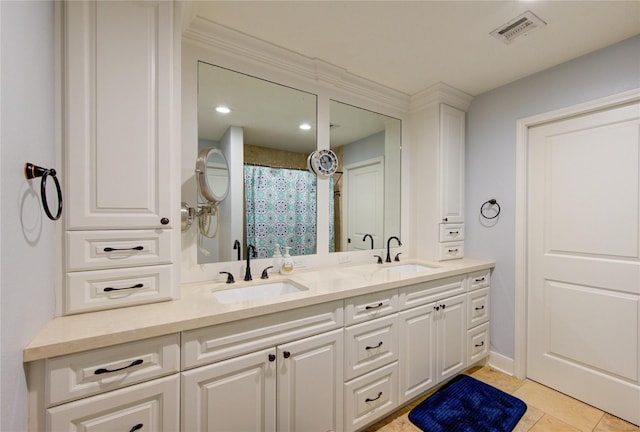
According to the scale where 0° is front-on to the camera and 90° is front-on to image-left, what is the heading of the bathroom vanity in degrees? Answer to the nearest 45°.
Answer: approximately 315°

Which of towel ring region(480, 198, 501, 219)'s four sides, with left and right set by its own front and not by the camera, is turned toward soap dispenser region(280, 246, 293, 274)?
front

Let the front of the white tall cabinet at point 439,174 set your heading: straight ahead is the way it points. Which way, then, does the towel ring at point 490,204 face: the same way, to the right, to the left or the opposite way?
to the right

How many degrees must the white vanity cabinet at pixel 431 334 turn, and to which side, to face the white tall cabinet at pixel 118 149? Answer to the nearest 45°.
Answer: approximately 90° to its right

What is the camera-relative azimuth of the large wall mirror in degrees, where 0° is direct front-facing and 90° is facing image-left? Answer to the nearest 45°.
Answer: approximately 315°

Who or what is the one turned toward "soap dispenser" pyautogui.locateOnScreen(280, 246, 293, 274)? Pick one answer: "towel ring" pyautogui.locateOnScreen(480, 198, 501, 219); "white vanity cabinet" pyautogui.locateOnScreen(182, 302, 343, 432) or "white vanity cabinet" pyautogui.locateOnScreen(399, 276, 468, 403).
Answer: the towel ring

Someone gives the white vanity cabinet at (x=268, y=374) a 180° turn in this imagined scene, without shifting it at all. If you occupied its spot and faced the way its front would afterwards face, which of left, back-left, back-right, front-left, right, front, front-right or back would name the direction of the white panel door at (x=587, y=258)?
back-right

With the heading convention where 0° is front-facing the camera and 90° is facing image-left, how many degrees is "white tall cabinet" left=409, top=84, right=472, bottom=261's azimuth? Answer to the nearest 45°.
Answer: approximately 315°
